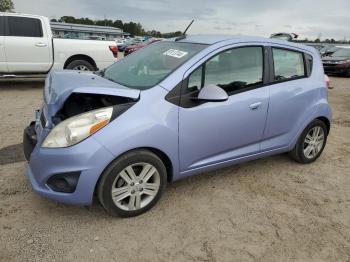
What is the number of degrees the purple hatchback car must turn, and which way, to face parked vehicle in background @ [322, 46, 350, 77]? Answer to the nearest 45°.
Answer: approximately 180°

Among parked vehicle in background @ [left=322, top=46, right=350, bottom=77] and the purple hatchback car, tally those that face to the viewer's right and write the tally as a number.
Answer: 0

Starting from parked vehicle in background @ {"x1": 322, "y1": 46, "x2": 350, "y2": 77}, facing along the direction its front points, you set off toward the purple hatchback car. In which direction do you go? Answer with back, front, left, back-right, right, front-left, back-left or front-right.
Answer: front-left

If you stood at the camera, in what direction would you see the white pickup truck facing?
facing to the left of the viewer

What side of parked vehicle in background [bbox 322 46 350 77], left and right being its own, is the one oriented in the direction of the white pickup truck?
front

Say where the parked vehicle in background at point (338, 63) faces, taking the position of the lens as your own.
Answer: facing the viewer and to the left of the viewer

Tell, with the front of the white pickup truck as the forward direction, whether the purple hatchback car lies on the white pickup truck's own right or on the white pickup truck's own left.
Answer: on the white pickup truck's own left

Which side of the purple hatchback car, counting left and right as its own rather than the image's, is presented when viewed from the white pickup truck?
right

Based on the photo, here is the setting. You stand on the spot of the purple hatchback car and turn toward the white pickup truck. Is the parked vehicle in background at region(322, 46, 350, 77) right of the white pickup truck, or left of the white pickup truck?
right
